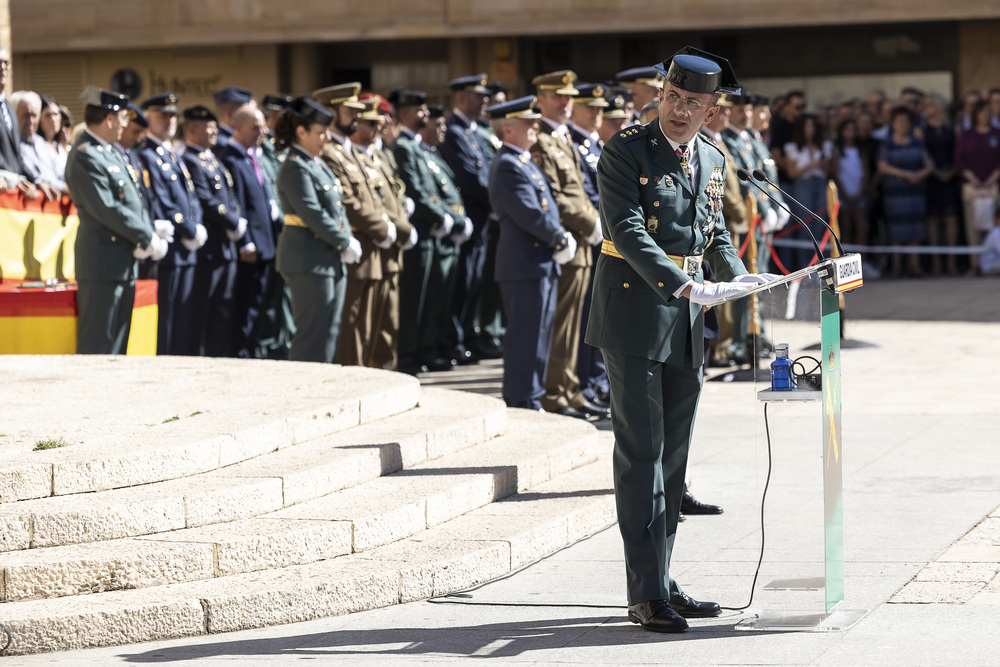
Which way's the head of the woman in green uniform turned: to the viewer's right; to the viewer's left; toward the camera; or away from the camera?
to the viewer's right

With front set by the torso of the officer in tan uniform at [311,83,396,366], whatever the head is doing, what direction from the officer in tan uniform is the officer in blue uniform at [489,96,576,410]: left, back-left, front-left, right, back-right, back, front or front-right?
front

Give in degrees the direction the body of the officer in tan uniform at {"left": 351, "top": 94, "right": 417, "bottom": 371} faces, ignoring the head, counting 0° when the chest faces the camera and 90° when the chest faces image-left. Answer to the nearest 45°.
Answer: approximately 315°

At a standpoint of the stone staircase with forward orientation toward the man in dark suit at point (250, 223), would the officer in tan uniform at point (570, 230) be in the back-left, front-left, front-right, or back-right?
front-right

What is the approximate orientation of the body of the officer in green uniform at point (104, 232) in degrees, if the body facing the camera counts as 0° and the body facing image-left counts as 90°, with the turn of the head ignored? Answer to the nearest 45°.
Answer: approximately 270°

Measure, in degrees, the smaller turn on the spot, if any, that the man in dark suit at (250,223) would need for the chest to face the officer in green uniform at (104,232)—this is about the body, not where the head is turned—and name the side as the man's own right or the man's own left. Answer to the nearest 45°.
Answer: approximately 45° to the man's own right

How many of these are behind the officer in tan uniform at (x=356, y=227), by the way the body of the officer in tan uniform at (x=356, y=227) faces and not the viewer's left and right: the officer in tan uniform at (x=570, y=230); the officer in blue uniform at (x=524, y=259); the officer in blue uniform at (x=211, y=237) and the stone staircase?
1

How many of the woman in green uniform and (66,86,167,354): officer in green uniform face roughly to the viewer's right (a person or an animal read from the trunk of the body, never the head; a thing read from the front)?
2

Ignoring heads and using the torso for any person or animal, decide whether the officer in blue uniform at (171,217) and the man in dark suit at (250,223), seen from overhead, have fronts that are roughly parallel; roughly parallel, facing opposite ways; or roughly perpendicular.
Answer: roughly parallel

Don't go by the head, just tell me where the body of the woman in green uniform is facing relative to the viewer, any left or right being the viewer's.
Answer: facing to the right of the viewer
